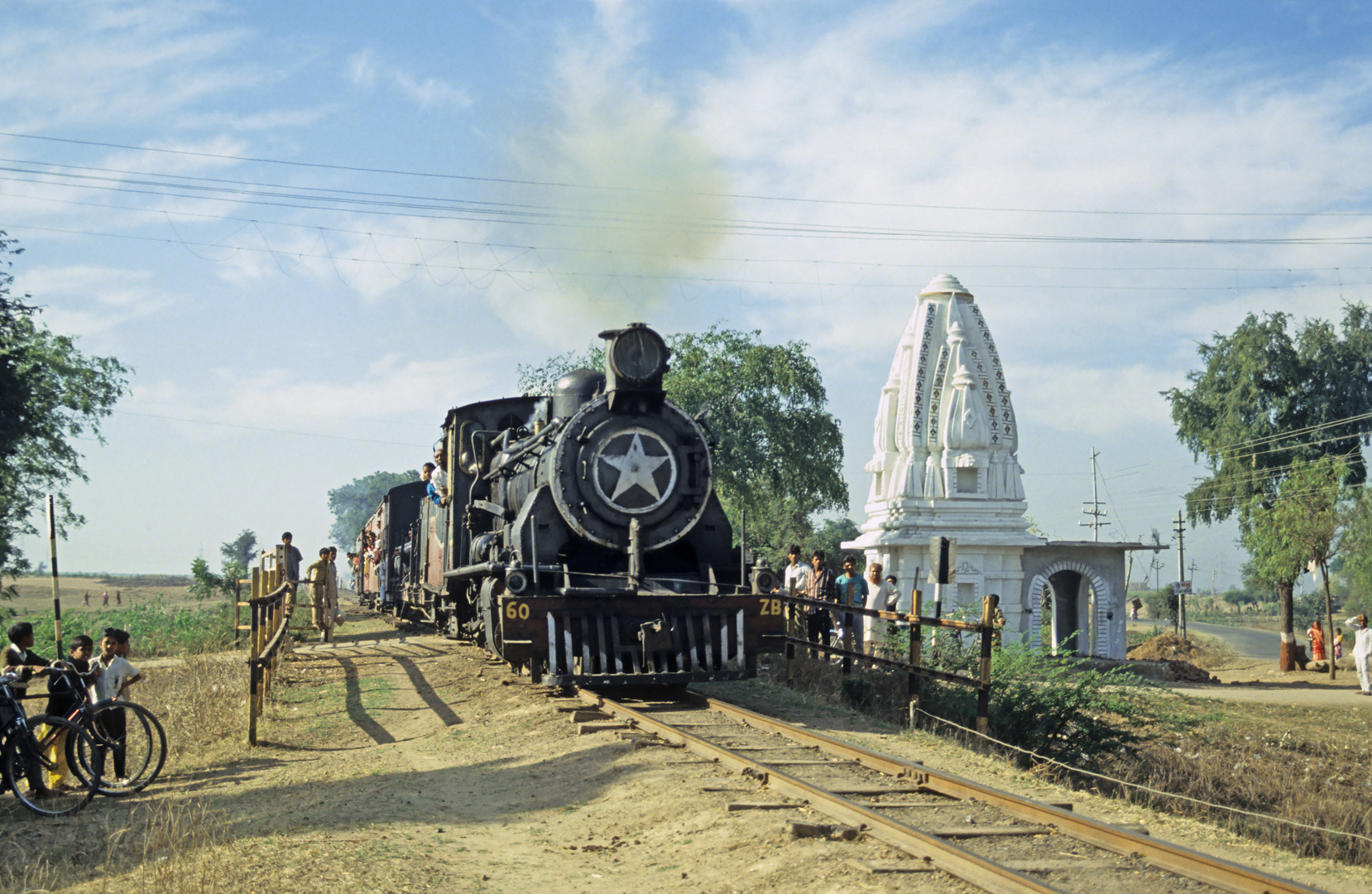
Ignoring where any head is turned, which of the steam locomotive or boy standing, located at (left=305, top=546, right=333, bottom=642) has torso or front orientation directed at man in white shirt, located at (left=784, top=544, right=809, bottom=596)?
the boy standing

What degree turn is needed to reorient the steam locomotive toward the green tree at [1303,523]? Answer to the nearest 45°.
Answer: approximately 90° to its left

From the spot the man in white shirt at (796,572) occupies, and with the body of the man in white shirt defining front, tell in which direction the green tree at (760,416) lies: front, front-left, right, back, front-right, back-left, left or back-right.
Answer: back-right

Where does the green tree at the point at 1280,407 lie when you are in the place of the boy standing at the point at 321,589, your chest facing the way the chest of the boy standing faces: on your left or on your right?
on your left

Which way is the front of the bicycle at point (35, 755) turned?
to the viewer's right

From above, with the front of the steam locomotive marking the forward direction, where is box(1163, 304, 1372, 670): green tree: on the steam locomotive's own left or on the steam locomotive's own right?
on the steam locomotive's own left

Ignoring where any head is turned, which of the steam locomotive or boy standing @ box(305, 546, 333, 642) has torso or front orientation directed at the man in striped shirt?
the boy standing

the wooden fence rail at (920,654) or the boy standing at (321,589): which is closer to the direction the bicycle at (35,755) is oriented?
the wooden fence rail

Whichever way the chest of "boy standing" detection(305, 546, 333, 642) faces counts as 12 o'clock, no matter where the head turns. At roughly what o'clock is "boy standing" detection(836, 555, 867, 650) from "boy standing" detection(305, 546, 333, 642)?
"boy standing" detection(836, 555, 867, 650) is roughly at 12 o'clock from "boy standing" detection(305, 546, 333, 642).

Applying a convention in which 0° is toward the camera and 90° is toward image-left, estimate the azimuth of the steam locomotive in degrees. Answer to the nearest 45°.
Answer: approximately 315°

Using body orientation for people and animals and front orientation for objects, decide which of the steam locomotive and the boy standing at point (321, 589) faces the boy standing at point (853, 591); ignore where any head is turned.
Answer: the boy standing at point (321, 589)

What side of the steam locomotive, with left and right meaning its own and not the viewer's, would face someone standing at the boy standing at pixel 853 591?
left
